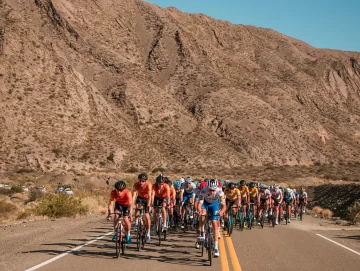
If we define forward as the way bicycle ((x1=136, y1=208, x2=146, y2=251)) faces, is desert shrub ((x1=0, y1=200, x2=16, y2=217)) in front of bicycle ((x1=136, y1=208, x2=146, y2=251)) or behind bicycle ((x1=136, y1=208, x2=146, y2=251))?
behind

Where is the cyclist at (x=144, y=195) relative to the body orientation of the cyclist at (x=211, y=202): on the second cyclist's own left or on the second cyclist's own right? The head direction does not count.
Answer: on the second cyclist's own right

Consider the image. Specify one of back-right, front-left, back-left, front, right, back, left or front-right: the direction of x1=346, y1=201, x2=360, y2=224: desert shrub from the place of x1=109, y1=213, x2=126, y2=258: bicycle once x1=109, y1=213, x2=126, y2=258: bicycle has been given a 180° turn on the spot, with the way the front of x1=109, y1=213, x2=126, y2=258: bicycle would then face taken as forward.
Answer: front-right

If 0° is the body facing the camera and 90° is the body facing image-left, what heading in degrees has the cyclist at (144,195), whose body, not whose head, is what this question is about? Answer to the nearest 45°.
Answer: approximately 0°

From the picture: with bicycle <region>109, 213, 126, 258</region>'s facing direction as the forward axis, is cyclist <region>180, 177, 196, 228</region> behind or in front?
behind

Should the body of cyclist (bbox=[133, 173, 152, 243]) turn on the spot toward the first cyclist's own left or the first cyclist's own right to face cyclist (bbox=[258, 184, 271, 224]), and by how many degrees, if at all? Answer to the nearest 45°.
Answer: approximately 135° to the first cyclist's own left

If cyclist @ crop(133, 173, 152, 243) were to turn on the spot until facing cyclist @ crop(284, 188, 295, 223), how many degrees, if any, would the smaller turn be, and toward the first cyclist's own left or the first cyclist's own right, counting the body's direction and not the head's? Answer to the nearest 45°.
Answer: approximately 135° to the first cyclist's own left

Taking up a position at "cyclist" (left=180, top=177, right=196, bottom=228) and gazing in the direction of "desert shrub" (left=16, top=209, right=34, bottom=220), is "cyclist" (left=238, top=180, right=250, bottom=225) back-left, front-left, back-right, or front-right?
back-right
